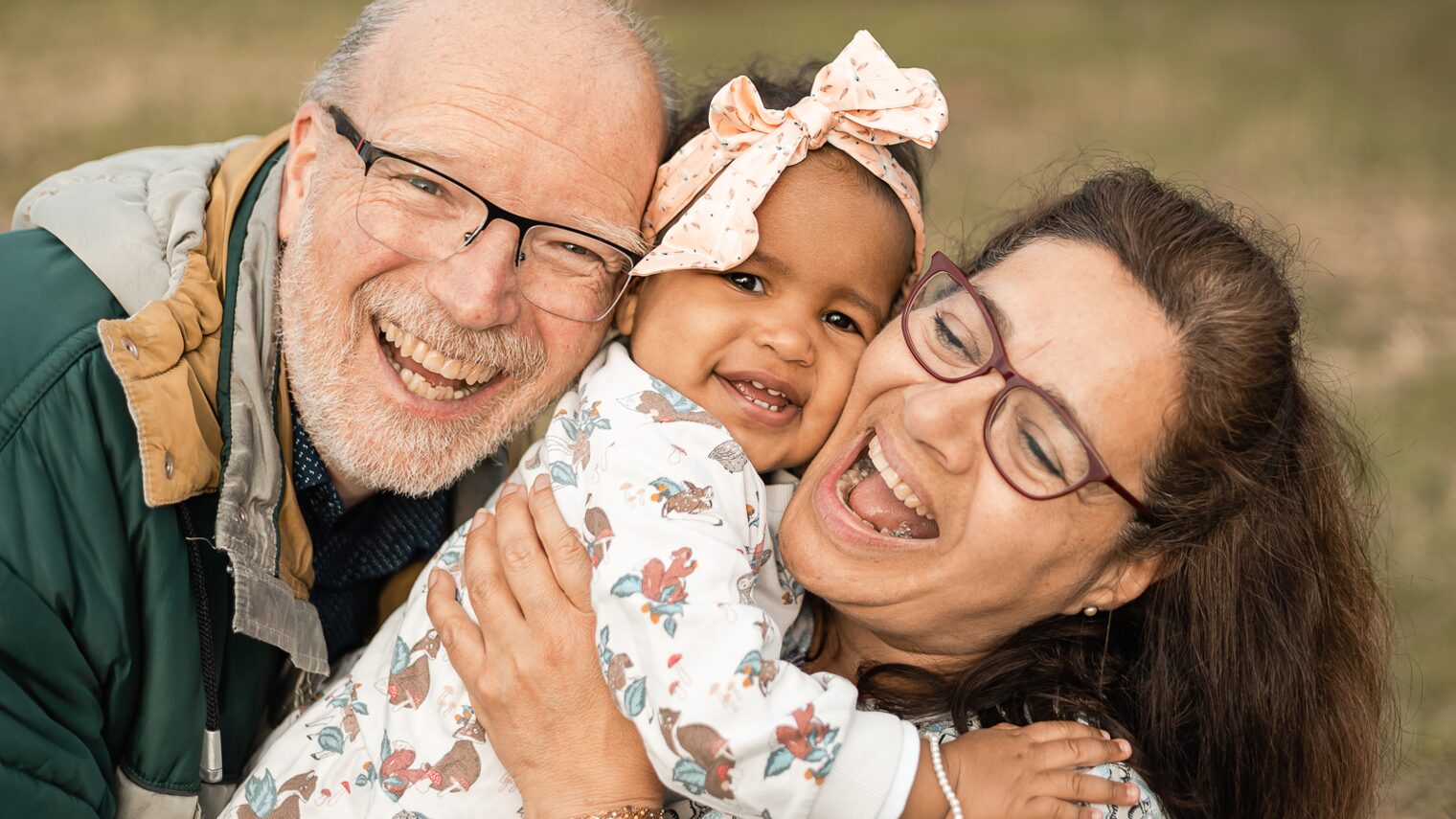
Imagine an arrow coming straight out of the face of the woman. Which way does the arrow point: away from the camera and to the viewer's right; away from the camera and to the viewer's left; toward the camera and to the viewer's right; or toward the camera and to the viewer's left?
toward the camera and to the viewer's left

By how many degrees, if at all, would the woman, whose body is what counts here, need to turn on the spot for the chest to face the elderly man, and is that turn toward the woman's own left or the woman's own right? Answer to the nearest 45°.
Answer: approximately 45° to the woman's own right

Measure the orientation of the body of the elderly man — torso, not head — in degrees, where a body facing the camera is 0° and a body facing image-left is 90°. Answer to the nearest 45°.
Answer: approximately 315°

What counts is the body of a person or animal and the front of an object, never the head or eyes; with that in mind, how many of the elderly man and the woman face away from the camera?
0

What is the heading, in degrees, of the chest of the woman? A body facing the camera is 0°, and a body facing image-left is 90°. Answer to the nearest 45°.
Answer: approximately 45°
